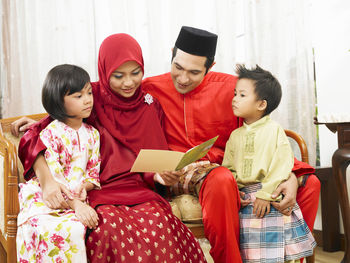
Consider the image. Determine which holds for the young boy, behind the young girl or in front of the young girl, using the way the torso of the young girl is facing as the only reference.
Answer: in front

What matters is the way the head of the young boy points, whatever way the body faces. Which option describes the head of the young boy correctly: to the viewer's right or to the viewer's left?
to the viewer's left

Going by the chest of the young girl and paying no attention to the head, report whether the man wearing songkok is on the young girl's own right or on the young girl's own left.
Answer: on the young girl's own left

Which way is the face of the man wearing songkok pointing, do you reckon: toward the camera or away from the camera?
toward the camera

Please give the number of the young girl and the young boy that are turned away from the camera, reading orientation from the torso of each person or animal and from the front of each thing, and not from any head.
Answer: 0

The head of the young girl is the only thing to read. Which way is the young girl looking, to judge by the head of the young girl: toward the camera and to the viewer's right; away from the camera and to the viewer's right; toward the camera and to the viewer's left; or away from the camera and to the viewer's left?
toward the camera and to the viewer's right

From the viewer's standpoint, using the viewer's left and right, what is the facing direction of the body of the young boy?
facing the viewer and to the left of the viewer

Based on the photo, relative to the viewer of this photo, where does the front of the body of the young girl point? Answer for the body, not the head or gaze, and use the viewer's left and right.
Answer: facing the viewer and to the right of the viewer
